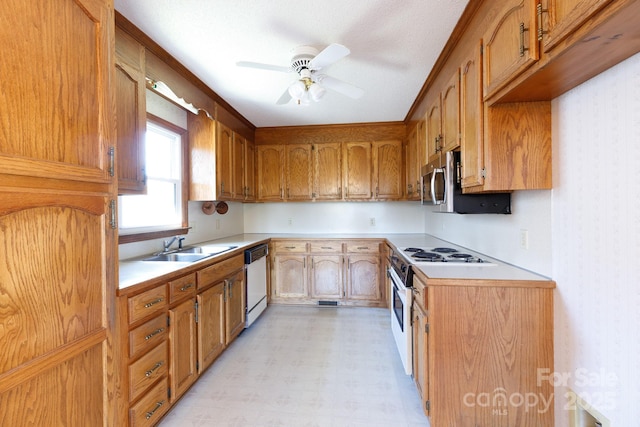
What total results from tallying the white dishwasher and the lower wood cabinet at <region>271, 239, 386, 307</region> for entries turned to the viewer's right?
1

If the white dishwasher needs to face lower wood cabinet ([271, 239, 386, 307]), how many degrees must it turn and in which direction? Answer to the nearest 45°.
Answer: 0° — it already faces it

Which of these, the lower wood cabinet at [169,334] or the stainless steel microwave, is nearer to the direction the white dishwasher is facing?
the stainless steel microwave

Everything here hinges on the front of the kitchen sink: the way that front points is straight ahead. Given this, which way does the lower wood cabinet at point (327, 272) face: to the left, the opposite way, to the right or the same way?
to the right

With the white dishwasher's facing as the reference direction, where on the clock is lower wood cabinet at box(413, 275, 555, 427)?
The lower wood cabinet is roughly at 2 o'clock from the white dishwasher.

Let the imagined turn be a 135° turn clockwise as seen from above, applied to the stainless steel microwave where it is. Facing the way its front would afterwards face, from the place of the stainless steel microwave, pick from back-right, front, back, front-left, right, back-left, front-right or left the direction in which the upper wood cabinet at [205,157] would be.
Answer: left

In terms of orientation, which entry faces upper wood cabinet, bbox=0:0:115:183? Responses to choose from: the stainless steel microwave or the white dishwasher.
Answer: the stainless steel microwave

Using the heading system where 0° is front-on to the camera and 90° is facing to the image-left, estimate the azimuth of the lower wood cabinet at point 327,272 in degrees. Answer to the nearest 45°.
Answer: approximately 0°

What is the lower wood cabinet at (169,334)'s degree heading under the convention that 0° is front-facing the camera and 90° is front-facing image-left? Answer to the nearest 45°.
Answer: approximately 315°

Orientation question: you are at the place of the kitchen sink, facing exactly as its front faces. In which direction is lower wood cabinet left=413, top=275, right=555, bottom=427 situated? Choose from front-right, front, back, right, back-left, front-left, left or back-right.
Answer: front

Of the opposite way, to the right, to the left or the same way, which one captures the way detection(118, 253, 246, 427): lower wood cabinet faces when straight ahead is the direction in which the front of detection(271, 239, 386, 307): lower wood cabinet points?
to the left

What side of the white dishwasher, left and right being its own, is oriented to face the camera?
right

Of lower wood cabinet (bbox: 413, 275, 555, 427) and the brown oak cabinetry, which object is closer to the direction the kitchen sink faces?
the lower wood cabinet

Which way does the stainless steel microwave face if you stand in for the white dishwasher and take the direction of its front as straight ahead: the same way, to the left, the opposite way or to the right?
the opposite way
